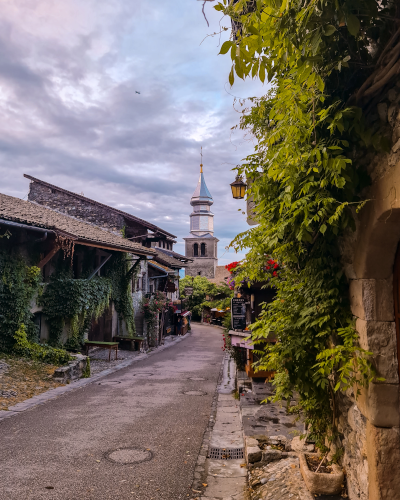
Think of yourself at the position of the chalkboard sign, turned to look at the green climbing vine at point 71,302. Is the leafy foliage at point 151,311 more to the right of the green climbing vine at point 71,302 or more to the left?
right

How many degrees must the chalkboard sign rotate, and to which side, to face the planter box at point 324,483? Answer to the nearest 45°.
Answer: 0° — it already faces it

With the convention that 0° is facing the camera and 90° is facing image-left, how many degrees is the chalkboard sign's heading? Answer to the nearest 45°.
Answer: approximately 0°

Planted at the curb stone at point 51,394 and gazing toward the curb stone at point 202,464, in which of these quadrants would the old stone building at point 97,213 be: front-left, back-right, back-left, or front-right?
back-left
